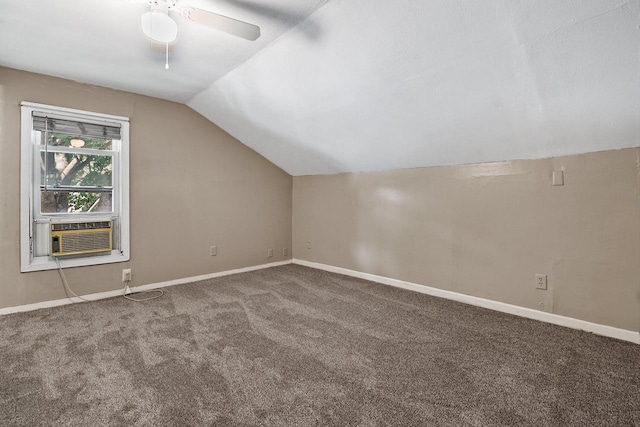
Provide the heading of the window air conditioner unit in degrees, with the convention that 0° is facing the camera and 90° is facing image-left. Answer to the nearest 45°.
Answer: approximately 0°
